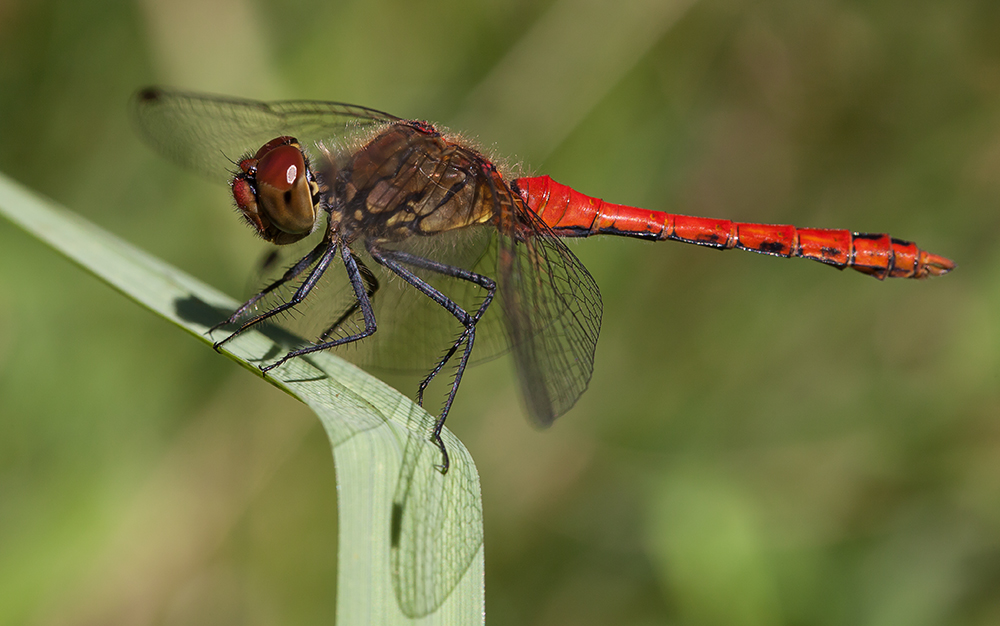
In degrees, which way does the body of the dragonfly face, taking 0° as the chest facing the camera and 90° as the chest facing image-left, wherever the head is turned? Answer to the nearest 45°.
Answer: approximately 90°
